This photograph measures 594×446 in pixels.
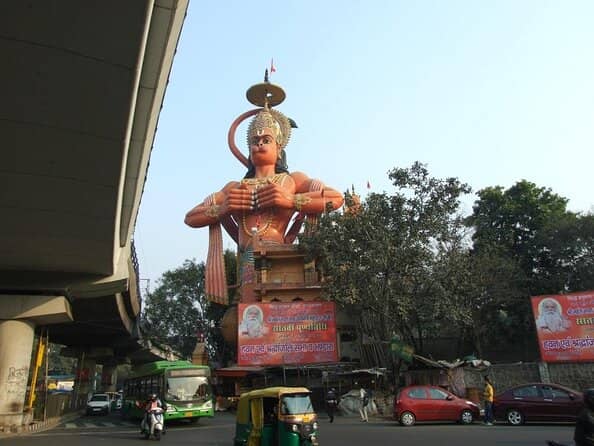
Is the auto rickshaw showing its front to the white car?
no

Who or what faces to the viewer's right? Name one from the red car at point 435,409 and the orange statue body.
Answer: the red car

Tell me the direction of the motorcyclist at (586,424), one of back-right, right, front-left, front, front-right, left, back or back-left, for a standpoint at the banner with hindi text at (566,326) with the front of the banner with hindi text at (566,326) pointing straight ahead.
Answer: front

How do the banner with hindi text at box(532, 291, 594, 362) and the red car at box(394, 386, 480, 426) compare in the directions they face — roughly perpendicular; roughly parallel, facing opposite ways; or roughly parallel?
roughly perpendicular

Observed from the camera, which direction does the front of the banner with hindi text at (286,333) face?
facing the viewer

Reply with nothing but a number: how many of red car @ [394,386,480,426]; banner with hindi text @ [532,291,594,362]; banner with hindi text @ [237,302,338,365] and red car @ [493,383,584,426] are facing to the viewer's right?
2

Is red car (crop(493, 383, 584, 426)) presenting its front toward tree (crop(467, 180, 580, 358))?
no

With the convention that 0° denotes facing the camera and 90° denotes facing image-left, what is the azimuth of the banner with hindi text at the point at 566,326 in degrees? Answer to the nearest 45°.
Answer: approximately 0°

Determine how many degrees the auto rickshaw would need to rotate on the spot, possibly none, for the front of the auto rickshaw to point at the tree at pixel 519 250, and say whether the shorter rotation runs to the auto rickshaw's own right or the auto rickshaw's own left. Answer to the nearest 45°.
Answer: approximately 90° to the auto rickshaw's own left

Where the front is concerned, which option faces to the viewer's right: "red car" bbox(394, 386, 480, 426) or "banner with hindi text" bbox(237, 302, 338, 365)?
the red car

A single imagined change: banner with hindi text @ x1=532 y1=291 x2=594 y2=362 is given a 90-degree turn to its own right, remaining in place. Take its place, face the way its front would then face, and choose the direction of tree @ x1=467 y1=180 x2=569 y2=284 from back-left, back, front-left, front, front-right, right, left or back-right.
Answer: right

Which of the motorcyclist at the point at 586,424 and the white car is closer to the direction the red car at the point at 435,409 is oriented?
the motorcyclist

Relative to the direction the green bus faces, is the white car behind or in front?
behind

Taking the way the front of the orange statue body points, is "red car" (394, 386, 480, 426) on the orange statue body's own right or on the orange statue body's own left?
on the orange statue body's own left
